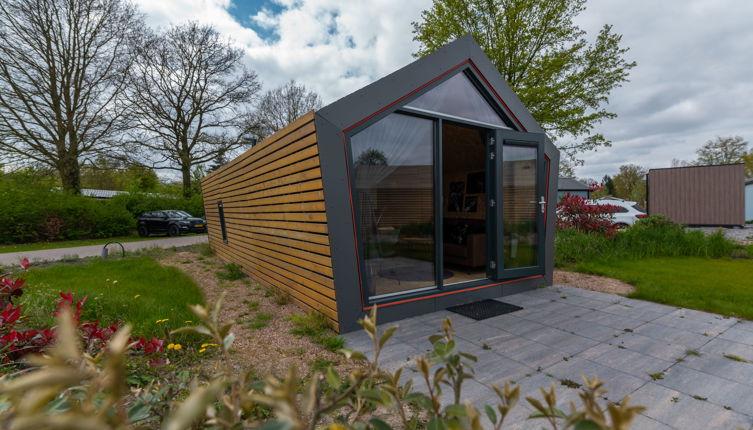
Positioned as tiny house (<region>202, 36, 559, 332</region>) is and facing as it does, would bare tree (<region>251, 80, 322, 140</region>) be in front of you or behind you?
behind

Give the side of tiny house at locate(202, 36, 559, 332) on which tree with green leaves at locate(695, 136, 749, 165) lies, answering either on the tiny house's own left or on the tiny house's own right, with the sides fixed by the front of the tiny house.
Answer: on the tiny house's own left

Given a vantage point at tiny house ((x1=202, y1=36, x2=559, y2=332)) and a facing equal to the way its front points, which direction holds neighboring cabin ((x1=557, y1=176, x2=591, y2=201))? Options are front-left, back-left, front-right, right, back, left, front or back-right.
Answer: left

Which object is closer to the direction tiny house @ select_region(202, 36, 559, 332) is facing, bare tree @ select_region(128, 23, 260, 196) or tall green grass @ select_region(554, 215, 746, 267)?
the tall green grass

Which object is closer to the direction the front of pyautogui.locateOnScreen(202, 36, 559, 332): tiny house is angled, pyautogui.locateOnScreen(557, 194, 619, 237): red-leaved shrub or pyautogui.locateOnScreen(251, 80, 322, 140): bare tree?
the red-leaved shrub

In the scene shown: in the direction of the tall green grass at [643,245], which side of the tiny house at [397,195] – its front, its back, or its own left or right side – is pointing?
left

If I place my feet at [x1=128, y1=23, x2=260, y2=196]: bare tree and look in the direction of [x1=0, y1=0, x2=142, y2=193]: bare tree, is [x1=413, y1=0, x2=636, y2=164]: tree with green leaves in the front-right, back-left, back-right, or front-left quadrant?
back-left

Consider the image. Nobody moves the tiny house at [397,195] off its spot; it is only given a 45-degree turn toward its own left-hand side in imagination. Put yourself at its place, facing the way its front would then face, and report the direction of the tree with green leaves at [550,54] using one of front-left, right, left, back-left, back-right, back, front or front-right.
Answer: front-left

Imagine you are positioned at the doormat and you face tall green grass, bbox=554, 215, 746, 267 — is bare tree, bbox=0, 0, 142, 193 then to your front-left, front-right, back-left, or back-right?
back-left

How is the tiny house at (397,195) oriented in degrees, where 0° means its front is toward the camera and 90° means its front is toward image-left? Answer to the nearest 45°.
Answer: approximately 315°

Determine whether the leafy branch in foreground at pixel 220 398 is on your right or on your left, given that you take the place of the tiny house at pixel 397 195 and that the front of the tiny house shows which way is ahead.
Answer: on your right

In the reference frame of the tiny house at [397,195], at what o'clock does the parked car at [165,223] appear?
The parked car is roughly at 6 o'clock from the tiny house.
